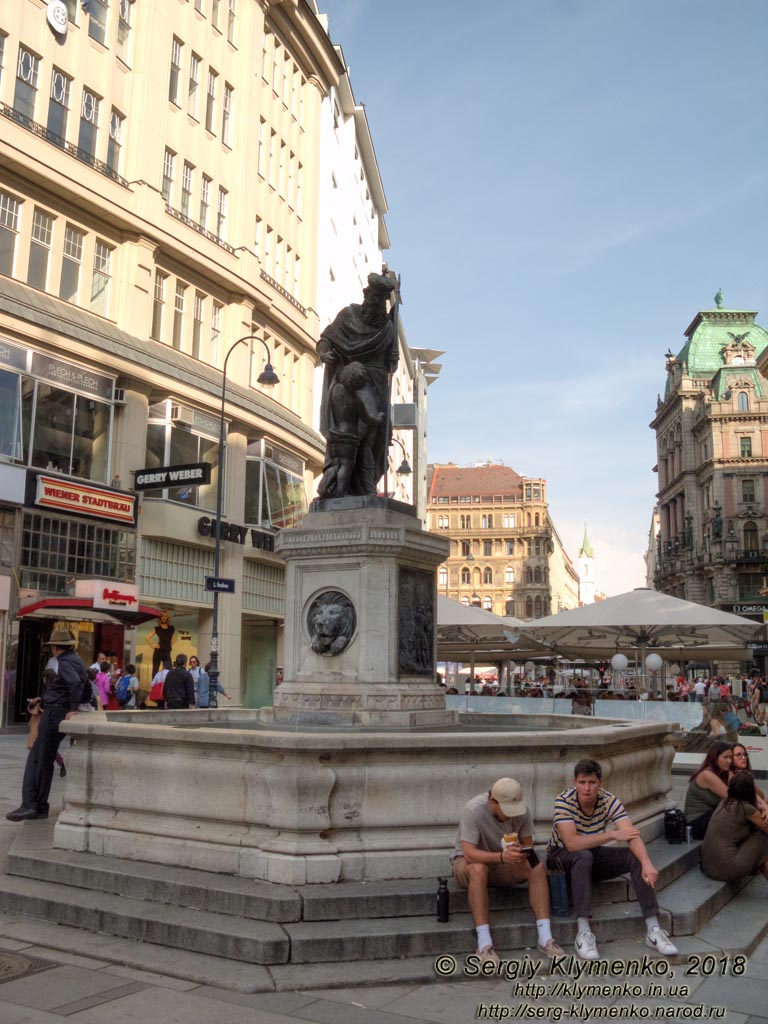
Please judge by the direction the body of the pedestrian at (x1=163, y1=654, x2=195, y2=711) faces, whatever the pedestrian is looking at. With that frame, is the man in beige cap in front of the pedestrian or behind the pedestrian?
behind

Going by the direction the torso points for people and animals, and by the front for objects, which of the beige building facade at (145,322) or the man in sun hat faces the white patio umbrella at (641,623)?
the beige building facade

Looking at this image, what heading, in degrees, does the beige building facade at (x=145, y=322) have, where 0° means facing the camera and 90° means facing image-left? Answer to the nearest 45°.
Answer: approximately 315°

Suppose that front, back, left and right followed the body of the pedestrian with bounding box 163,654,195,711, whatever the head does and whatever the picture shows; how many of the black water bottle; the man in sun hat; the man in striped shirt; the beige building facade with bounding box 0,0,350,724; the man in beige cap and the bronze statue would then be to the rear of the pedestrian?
5

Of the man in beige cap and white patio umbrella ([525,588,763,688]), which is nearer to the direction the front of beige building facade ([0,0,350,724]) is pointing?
the white patio umbrella
